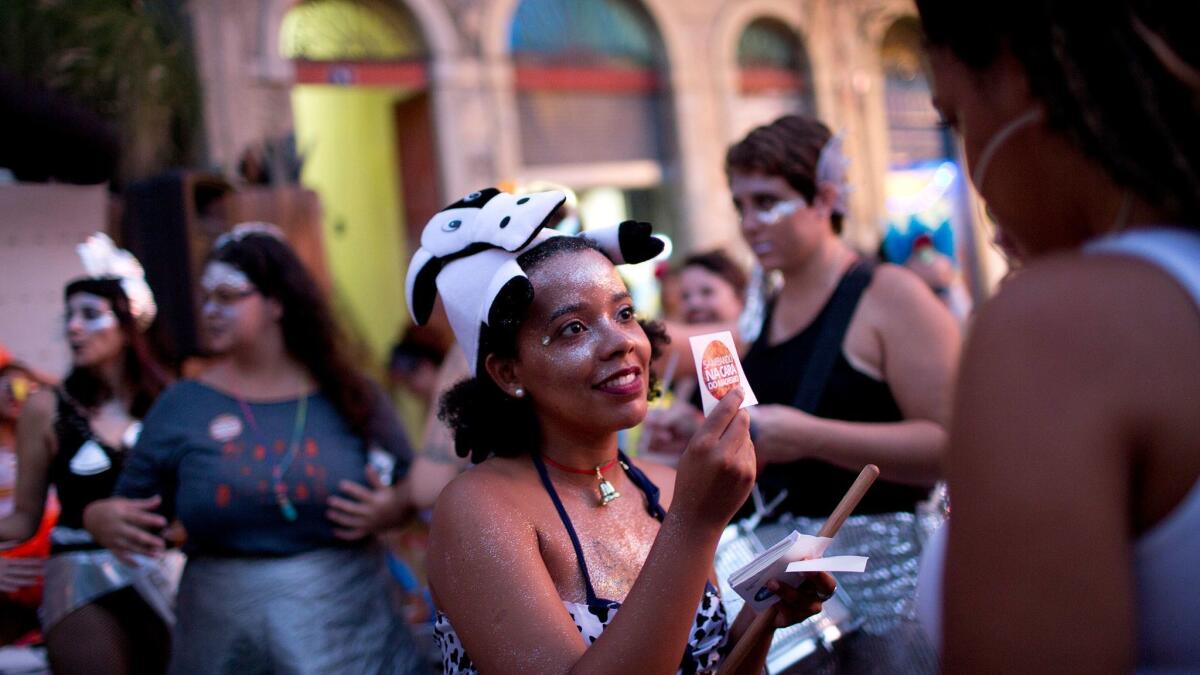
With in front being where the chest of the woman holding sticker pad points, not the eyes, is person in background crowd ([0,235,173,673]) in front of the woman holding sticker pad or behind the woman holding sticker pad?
behind

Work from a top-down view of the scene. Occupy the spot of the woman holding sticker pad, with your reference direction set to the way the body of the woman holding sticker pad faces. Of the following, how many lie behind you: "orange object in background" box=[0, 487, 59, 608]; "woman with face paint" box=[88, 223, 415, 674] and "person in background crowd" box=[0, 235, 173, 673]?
3

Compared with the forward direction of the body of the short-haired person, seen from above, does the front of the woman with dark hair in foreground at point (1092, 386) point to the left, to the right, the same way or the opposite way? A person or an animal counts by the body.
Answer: to the right

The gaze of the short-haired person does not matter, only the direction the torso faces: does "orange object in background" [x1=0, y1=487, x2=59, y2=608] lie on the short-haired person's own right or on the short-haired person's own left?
on the short-haired person's own right

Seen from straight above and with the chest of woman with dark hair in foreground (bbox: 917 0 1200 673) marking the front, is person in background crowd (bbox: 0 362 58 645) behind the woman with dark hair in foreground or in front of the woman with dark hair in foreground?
in front

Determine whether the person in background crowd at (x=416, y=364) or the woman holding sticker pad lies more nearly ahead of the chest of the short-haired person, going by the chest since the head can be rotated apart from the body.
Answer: the woman holding sticker pad

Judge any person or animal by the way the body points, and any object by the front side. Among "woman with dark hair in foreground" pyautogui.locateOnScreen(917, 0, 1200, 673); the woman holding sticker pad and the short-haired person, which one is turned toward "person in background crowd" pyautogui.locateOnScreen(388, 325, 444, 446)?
the woman with dark hair in foreground

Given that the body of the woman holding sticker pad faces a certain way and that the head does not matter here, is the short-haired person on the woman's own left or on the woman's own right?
on the woman's own left

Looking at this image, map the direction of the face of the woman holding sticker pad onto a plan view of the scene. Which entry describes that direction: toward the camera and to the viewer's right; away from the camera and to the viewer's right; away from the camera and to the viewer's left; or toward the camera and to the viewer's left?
toward the camera and to the viewer's right

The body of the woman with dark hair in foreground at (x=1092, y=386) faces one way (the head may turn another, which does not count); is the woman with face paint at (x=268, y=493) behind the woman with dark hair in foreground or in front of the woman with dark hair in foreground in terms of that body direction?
in front

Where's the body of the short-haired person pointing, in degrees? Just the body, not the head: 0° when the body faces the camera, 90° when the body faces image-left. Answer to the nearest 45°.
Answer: approximately 45°
